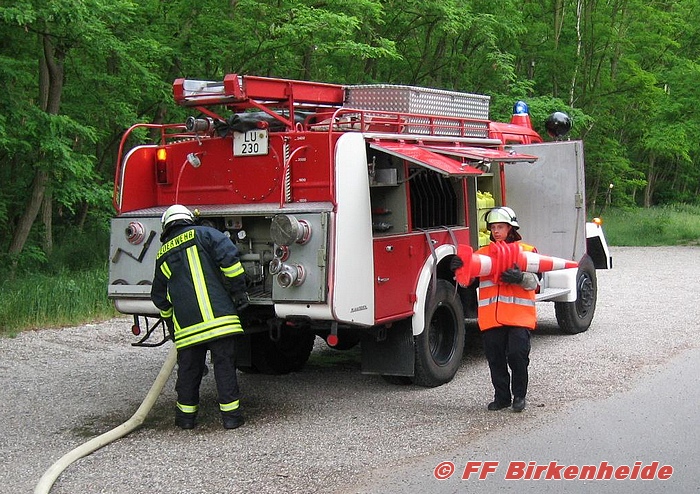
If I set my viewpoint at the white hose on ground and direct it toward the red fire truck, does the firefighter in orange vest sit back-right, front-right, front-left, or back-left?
front-right

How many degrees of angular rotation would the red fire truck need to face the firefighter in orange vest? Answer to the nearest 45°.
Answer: approximately 90° to its right

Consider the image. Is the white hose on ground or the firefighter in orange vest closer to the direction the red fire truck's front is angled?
the firefighter in orange vest

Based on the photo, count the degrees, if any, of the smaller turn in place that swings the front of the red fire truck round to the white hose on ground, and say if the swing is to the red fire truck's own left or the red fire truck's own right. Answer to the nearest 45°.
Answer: approximately 180°

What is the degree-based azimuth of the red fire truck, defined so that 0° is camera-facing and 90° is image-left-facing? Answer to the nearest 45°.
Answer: approximately 225°
